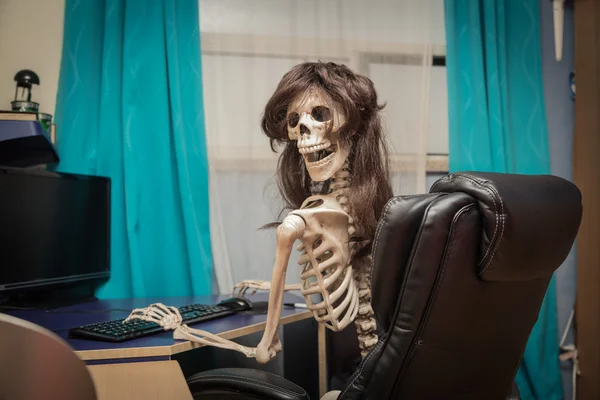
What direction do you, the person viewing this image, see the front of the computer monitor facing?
facing the viewer and to the right of the viewer

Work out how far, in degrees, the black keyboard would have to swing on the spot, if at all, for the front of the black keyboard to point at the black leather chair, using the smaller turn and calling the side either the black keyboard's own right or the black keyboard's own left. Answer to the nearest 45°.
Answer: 0° — it already faces it

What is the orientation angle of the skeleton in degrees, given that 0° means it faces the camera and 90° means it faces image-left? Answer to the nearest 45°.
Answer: approximately 90°

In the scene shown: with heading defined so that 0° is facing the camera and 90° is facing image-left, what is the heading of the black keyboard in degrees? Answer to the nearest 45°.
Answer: approximately 315°

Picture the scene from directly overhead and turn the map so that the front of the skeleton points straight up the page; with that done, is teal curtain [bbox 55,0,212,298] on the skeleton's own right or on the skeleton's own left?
on the skeleton's own right

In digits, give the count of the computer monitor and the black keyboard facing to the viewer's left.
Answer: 0

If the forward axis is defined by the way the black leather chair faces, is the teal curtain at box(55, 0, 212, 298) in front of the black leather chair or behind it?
in front

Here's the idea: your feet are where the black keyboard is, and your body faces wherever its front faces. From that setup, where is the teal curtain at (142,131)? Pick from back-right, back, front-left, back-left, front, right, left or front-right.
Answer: back-left

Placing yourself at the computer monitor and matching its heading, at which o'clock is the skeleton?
The skeleton is roughly at 12 o'clock from the computer monitor.

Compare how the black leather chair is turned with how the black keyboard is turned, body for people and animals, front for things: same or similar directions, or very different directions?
very different directions

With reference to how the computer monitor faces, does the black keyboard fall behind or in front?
in front

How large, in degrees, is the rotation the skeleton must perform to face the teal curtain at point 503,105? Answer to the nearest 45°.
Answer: approximately 135° to its right
